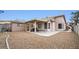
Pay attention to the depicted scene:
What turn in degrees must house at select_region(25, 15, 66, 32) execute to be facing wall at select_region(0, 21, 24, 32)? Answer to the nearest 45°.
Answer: approximately 45° to its right

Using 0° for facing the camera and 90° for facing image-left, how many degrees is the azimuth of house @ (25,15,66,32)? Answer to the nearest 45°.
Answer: approximately 45°
